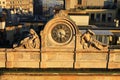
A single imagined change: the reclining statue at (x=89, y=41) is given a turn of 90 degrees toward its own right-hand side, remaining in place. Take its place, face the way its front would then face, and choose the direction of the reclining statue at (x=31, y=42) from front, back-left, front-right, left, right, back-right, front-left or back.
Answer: front-right

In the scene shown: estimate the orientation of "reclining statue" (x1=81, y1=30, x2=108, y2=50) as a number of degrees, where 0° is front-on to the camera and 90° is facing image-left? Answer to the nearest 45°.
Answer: approximately 315°
